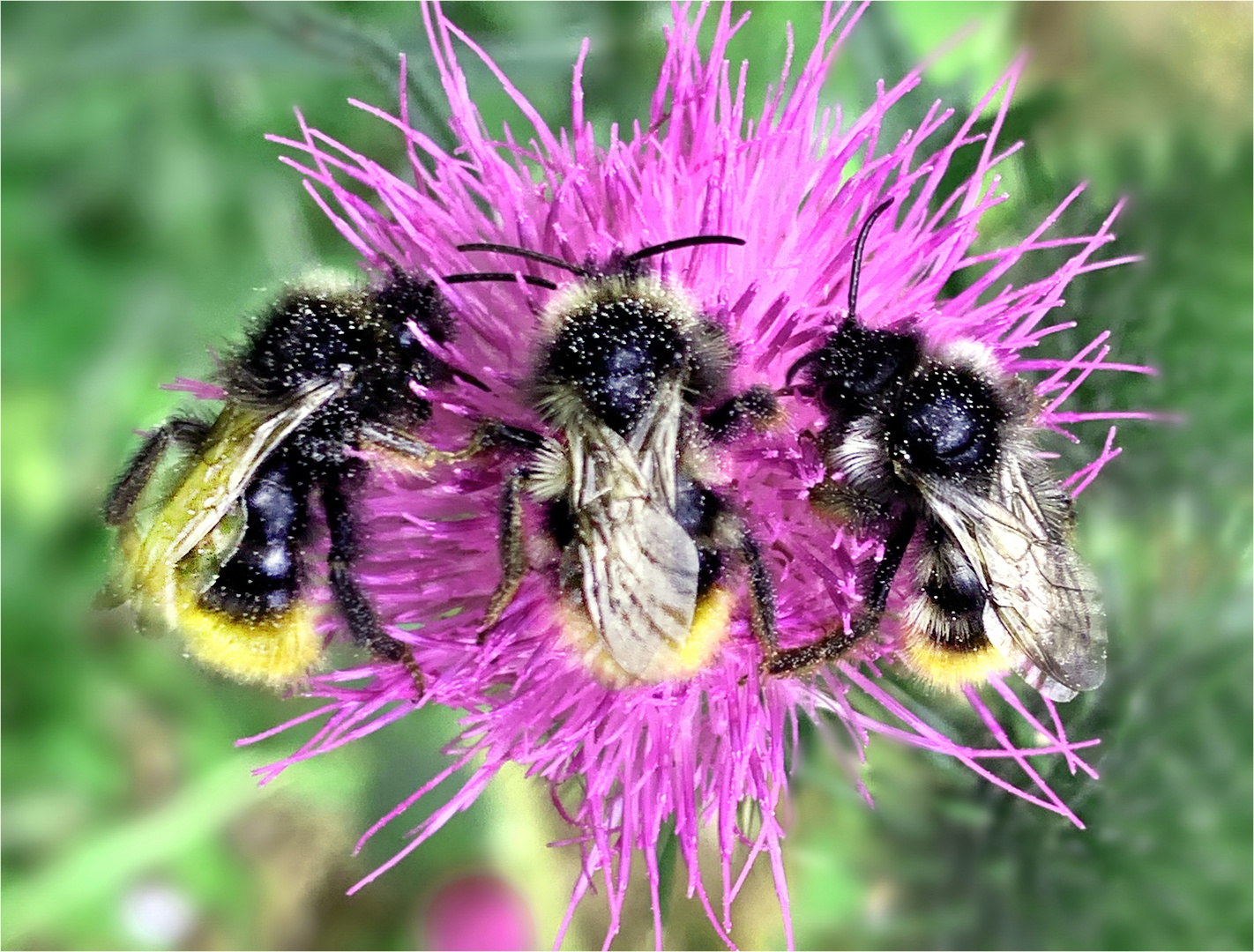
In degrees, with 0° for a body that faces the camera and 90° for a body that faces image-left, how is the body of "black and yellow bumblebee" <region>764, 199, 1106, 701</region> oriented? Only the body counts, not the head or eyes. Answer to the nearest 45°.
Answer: approximately 135°

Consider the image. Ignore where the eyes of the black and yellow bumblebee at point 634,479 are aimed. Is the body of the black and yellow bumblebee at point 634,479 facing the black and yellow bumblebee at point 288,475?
no

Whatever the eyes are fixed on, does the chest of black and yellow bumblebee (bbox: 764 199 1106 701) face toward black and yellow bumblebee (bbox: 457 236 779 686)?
no

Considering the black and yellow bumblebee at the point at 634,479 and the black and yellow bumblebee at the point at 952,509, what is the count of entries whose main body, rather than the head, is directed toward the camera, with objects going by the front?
0

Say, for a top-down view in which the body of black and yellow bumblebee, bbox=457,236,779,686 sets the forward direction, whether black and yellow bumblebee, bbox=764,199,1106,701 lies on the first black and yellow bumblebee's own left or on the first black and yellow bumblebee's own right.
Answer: on the first black and yellow bumblebee's own right

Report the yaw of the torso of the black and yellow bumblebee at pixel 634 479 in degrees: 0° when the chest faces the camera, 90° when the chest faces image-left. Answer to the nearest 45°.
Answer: approximately 180°

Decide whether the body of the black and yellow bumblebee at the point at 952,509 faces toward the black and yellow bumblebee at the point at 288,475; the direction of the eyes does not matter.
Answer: no

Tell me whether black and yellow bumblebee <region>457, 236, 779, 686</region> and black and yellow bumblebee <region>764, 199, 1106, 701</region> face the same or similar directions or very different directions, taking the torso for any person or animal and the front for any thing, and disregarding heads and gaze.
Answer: same or similar directions
